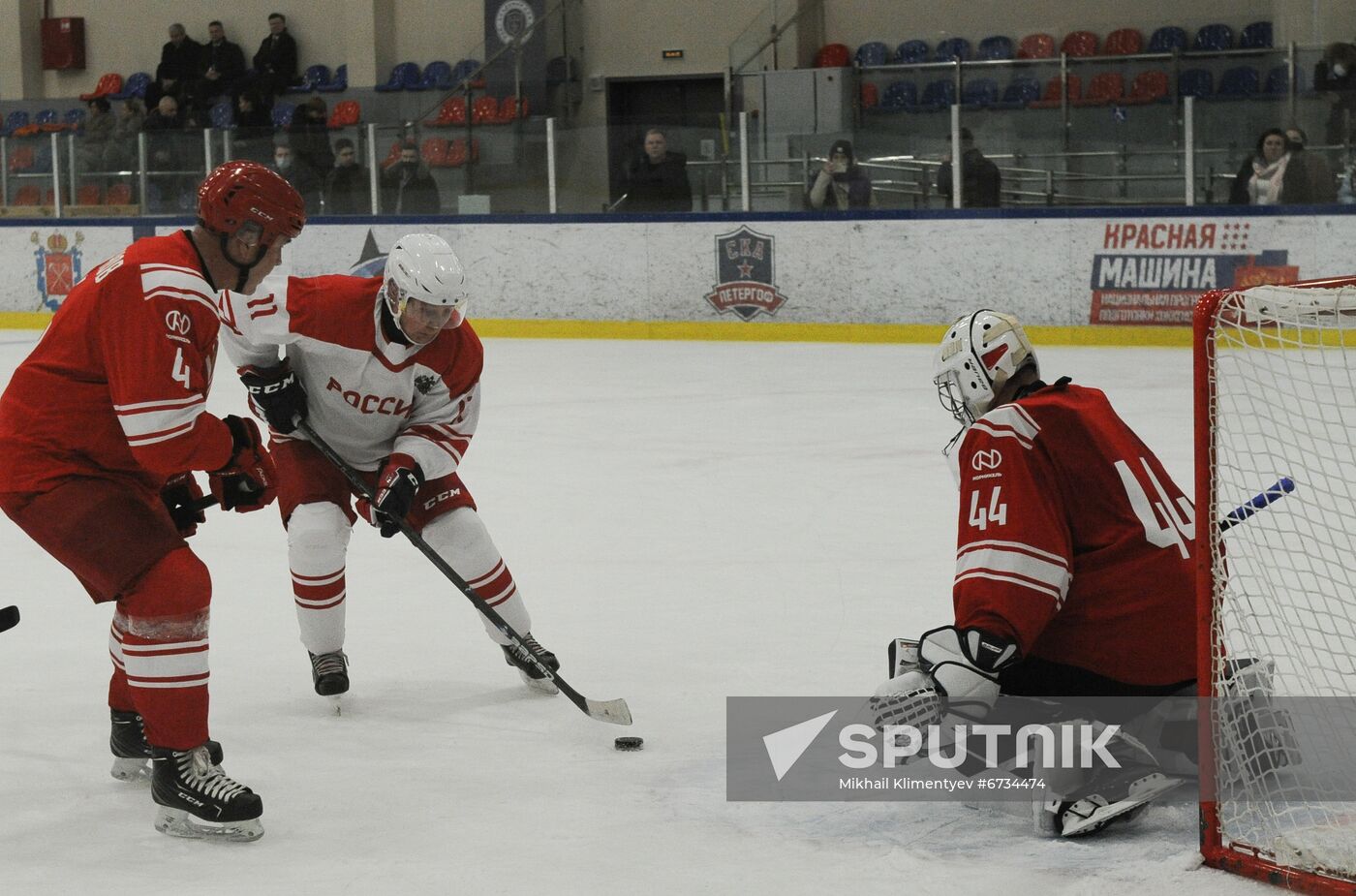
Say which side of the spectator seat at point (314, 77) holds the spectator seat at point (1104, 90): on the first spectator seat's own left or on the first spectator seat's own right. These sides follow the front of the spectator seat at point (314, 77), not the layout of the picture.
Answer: on the first spectator seat's own left

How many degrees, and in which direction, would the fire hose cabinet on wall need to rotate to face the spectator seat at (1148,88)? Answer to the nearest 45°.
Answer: approximately 45° to its left

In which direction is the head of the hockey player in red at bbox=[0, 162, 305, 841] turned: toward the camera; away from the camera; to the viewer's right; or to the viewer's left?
to the viewer's right

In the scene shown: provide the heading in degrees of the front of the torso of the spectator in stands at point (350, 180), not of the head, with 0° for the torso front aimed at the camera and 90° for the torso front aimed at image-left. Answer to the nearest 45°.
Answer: approximately 0°

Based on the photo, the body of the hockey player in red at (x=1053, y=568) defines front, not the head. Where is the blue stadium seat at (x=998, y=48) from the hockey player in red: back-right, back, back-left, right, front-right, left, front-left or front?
front-right

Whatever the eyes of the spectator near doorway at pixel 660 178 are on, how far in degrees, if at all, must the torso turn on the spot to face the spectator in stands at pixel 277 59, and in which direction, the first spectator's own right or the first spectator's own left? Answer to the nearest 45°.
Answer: approximately 135° to the first spectator's own right

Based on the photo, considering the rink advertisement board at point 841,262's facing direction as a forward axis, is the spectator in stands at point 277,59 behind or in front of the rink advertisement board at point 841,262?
behind
